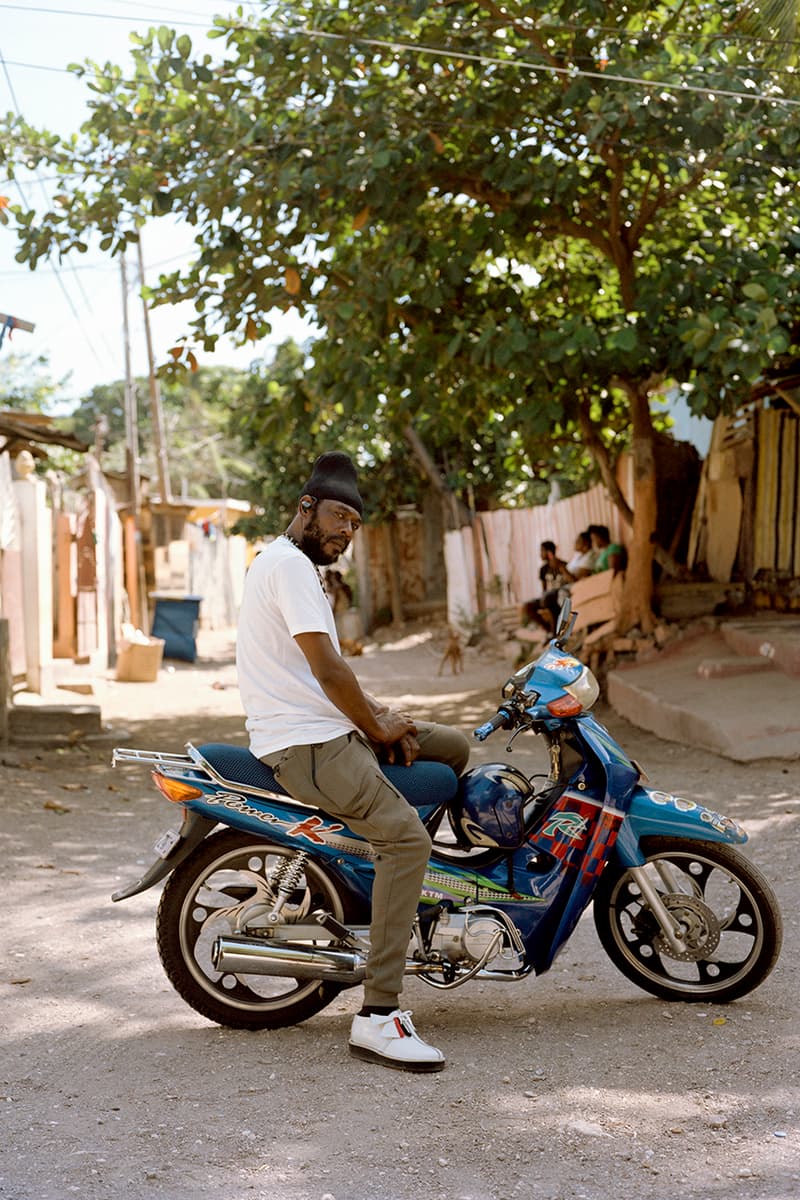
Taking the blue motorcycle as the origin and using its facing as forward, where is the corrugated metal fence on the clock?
The corrugated metal fence is roughly at 9 o'clock from the blue motorcycle.

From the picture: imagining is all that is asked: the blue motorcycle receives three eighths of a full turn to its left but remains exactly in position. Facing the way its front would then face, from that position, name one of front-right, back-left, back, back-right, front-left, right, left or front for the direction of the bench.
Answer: front-right

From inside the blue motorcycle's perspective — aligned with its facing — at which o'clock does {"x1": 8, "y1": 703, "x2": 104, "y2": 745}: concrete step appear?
The concrete step is roughly at 8 o'clock from the blue motorcycle.

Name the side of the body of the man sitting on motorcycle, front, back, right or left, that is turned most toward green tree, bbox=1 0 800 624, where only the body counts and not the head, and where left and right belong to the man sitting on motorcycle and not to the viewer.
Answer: left

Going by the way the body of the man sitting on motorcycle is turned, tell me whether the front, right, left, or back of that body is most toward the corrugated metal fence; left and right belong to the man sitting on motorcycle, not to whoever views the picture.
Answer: left

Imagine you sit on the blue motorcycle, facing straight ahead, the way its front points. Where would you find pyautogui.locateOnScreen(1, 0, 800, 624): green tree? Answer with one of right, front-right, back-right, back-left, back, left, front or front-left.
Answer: left

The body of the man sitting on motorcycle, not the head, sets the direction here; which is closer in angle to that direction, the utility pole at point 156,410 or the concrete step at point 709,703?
the concrete step

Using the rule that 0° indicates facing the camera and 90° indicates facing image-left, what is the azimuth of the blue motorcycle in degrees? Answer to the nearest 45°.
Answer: approximately 270°

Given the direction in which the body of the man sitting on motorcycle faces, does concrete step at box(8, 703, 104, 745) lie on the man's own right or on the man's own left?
on the man's own left

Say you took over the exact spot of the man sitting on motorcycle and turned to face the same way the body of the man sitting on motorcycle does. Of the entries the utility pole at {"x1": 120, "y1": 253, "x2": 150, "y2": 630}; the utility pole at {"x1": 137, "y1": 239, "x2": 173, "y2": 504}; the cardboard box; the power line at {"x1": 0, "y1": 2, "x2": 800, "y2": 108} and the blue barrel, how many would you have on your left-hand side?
5

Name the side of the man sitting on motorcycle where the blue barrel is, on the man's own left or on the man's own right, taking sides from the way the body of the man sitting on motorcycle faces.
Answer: on the man's own left

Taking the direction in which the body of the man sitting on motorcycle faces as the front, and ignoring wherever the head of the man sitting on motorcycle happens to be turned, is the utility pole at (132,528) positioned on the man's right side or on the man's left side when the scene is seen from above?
on the man's left side

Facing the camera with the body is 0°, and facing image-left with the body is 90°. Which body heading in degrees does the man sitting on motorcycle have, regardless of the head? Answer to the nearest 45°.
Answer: approximately 270°
